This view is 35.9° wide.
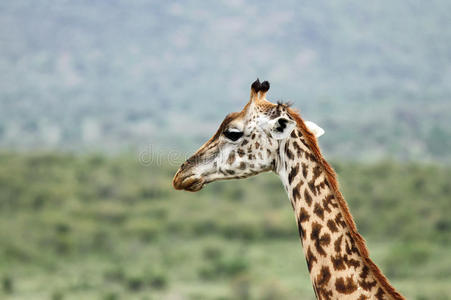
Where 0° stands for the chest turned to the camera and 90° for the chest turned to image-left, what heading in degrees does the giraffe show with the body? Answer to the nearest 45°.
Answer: approximately 90°
